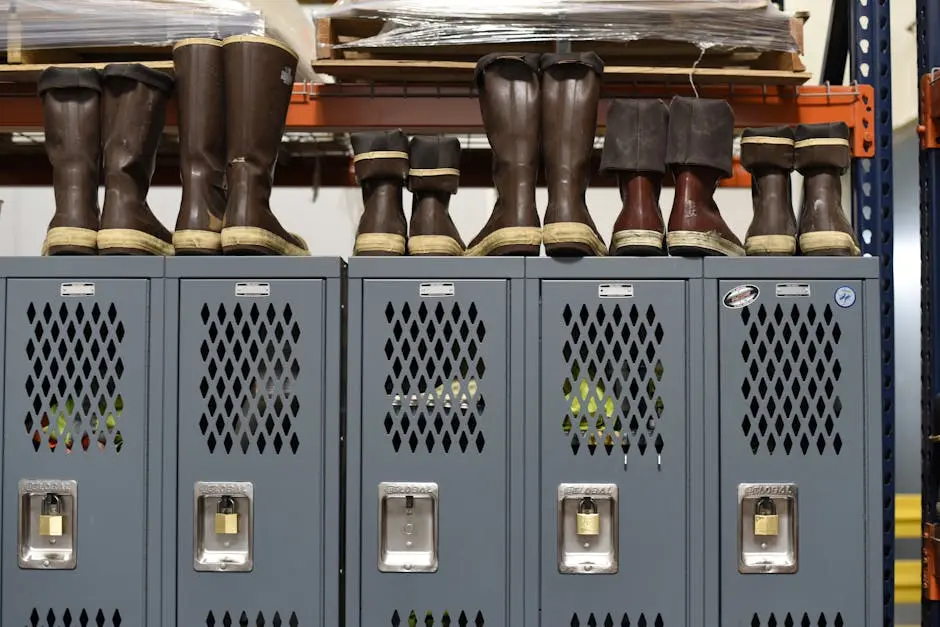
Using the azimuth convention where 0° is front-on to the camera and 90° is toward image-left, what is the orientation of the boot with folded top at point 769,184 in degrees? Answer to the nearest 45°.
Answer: approximately 0°

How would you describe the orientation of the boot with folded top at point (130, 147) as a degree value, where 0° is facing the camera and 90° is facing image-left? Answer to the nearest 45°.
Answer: approximately 315°
